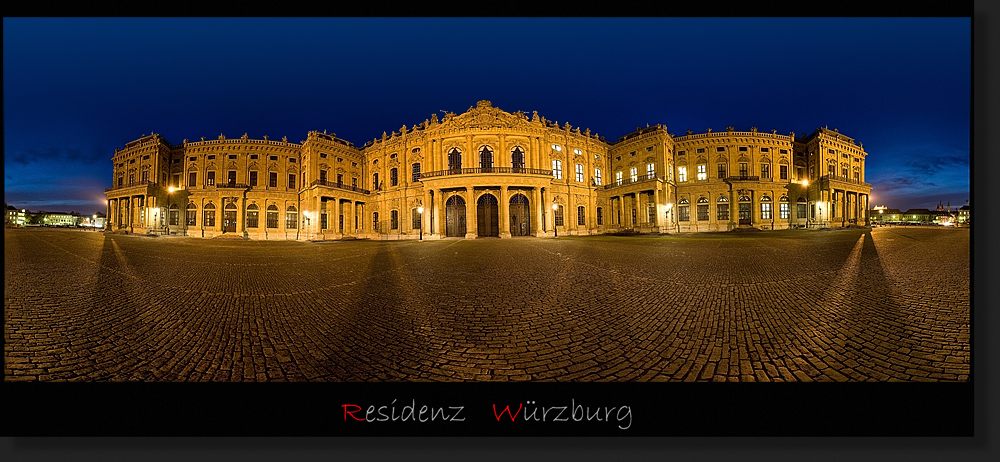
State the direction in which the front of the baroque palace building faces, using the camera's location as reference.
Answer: facing the viewer
